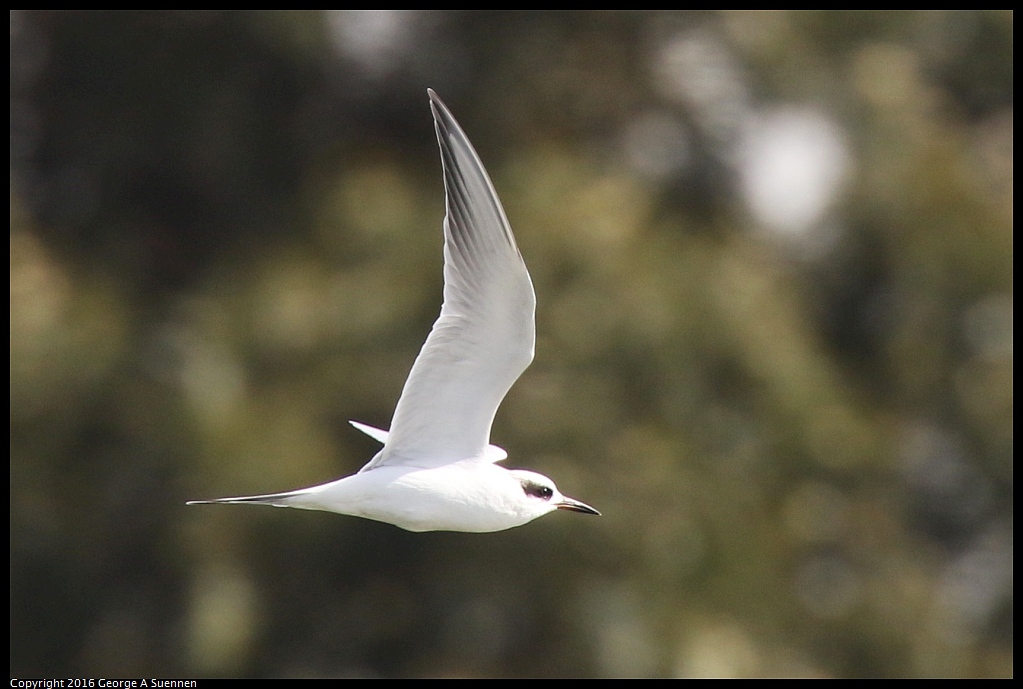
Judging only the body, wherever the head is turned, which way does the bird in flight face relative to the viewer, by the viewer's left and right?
facing to the right of the viewer
